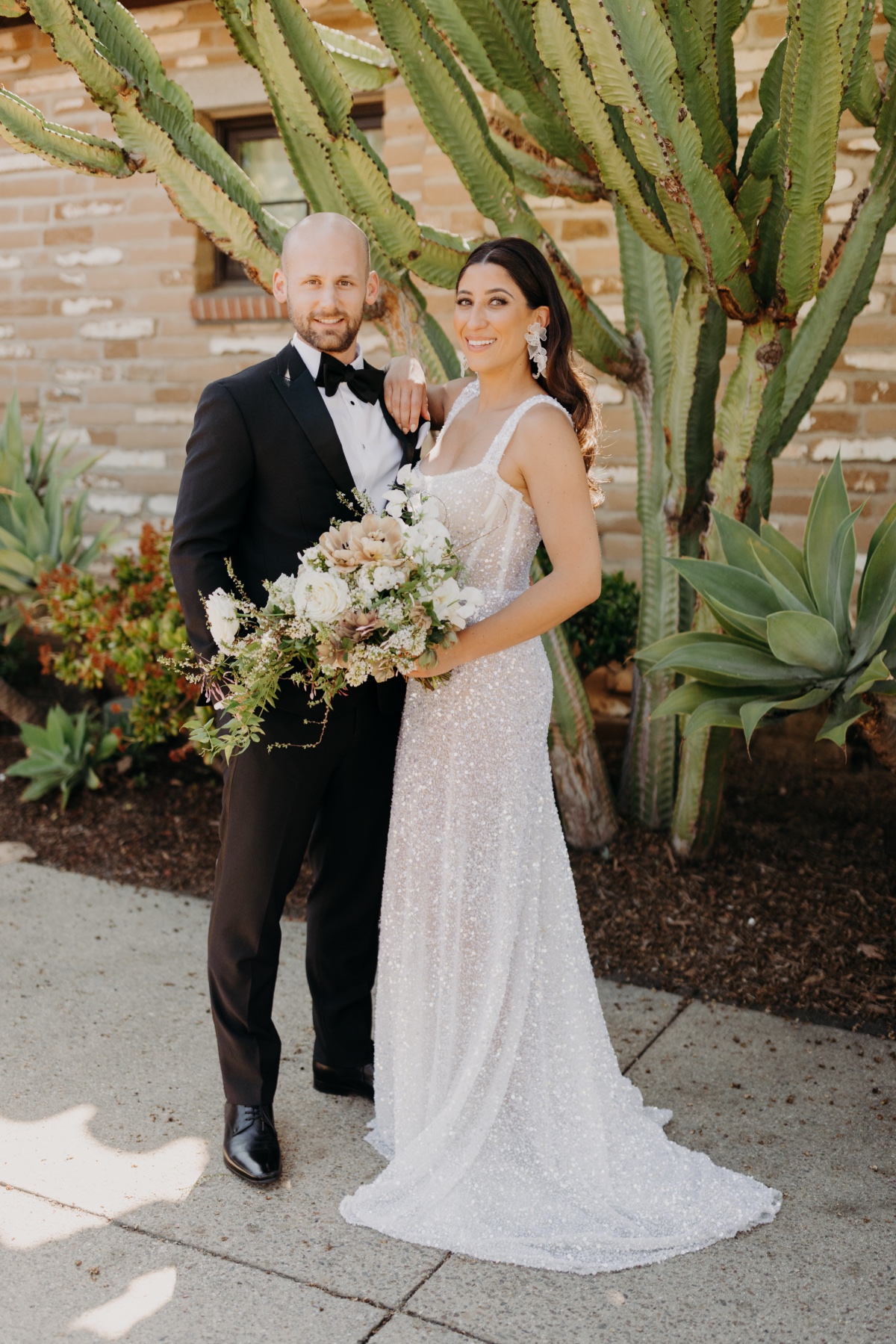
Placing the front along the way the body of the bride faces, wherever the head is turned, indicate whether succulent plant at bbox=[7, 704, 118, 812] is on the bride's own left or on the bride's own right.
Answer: on the bride's own right

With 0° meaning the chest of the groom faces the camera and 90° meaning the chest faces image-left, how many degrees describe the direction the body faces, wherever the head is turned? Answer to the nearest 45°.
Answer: approximately 315°

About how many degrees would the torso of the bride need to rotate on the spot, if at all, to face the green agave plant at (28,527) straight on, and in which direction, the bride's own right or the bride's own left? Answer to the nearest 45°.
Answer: approximately 90° to the bride's own right

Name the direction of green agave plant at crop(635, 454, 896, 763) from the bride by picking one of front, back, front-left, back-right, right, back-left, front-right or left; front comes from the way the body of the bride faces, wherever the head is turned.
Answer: back

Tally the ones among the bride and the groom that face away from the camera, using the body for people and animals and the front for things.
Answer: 0
